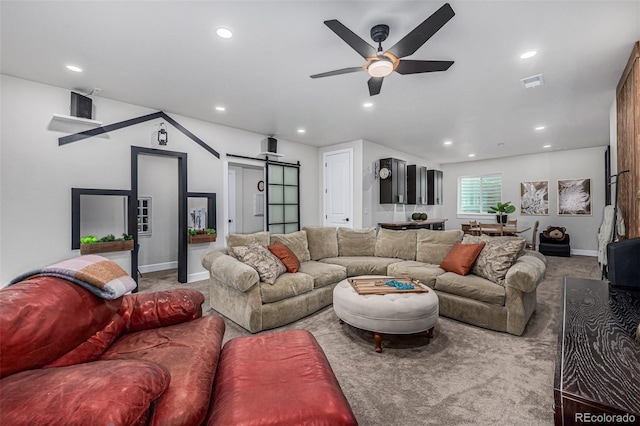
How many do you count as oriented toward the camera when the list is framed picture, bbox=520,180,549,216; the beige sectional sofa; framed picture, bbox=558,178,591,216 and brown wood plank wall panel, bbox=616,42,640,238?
3

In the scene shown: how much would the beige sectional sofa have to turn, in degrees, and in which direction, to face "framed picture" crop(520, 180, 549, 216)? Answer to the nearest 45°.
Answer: approximately 135° to its left

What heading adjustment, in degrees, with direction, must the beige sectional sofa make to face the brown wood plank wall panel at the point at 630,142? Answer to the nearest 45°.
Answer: approximately 90° to its left

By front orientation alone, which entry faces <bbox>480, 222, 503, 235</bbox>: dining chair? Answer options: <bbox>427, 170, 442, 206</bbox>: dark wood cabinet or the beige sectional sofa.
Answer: the dark wood cabinet

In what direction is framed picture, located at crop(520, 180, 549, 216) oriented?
toward the camera

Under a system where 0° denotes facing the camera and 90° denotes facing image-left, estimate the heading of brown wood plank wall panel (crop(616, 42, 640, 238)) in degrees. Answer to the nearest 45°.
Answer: approximately 90°

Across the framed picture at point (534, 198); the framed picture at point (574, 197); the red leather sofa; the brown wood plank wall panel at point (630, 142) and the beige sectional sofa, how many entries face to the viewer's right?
1

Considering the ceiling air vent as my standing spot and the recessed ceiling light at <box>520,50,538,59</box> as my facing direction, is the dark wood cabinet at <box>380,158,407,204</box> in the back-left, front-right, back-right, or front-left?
back-right

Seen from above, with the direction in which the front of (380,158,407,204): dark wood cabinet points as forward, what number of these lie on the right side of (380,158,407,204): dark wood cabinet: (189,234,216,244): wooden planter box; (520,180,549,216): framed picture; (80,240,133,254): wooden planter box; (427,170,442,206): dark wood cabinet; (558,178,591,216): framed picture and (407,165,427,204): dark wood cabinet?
2

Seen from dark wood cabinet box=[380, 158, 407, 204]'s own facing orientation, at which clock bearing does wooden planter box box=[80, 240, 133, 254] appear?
The wooden planter box is roughly at 3 o'clock from the dark wood cabinet.

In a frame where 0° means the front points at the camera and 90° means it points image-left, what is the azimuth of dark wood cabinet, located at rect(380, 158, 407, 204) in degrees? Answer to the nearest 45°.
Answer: approximately 315°

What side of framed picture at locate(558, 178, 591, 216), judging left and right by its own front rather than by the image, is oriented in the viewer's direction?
front

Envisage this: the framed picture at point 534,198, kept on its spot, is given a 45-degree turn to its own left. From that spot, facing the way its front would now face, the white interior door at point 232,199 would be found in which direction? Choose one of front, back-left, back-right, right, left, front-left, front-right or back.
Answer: right

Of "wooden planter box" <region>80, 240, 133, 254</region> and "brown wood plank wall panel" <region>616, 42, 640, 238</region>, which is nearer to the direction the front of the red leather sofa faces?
the brown wood plank wall panel

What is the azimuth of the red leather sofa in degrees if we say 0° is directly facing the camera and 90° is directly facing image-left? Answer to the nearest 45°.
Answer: approximately 270°
